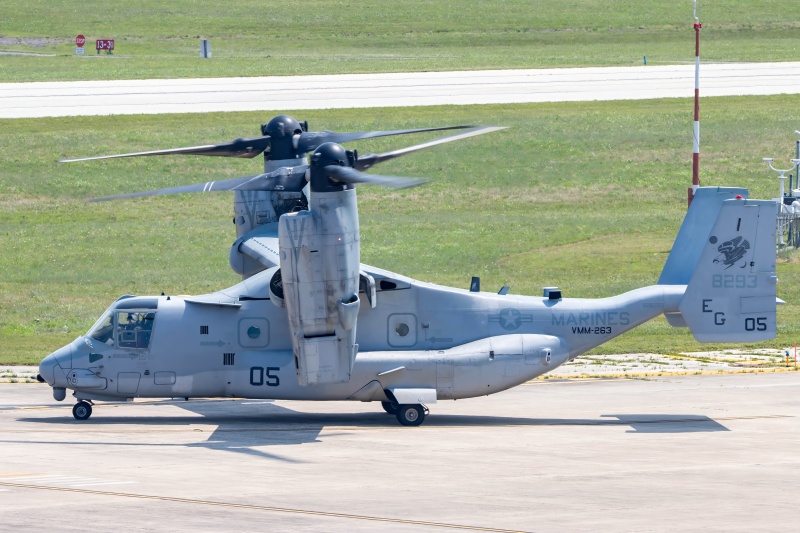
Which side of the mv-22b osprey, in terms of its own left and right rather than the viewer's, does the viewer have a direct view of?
left

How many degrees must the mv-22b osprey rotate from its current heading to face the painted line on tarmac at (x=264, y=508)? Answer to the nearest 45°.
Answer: approximately 90° to its left
